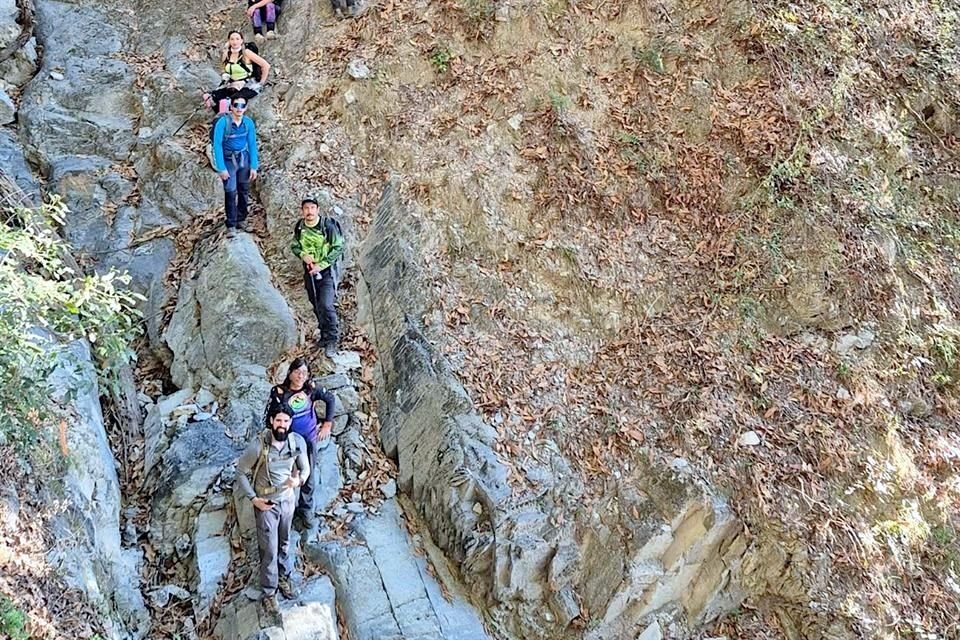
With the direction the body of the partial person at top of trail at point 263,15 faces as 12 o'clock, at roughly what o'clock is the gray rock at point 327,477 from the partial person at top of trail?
The gray rock is roughly at 12 o'clock from the partial person at top of trail.

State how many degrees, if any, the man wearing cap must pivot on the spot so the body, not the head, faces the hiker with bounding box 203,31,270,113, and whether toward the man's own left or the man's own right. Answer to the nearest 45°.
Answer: approximately 180°

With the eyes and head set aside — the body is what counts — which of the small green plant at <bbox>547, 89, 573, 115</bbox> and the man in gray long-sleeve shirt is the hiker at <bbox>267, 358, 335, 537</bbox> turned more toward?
the man in gray long-sleeve shirt

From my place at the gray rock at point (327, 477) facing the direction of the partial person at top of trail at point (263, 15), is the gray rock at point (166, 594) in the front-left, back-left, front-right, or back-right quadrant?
back-left

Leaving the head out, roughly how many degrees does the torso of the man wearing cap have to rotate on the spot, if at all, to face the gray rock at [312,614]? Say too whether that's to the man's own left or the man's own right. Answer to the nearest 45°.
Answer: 0° — they already face it

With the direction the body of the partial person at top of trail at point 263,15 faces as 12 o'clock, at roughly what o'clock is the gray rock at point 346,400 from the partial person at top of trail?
The gray rock is roughly at 12 o'clock from the partial person at top of trail.
